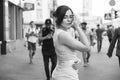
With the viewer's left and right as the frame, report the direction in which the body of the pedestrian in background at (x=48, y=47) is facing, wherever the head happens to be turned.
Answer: facing the viewer

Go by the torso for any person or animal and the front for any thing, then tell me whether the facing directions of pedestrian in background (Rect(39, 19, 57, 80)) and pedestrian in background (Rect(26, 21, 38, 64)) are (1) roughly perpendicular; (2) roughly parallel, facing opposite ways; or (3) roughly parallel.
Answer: roughly parallel

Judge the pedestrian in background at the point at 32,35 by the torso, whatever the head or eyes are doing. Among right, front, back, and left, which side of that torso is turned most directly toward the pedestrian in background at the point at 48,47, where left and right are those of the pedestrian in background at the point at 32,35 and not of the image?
front

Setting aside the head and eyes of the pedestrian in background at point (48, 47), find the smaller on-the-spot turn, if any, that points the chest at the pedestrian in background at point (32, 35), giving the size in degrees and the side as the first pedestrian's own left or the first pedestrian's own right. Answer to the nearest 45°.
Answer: approximately 180°

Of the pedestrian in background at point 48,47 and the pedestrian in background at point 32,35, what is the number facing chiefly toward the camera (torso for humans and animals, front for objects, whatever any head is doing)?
2
